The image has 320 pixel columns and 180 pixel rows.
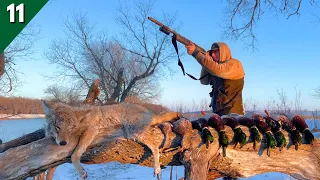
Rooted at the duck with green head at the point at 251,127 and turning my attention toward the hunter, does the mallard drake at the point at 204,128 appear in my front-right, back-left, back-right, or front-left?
front-left

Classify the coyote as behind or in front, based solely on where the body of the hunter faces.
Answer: in front

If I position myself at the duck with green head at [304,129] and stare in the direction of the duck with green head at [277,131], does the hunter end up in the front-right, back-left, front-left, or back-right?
front-right

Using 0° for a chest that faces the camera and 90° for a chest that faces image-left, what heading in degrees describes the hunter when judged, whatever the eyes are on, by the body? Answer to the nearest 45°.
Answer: approximately 90°

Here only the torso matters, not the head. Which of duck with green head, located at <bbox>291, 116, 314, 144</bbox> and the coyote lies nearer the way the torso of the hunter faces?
the coyote

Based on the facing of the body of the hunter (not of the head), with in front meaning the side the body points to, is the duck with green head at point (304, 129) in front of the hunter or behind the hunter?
behind

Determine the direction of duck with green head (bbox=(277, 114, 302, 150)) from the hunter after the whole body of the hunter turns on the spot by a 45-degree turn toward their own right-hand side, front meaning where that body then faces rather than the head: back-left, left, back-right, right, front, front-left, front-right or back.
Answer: back-right
